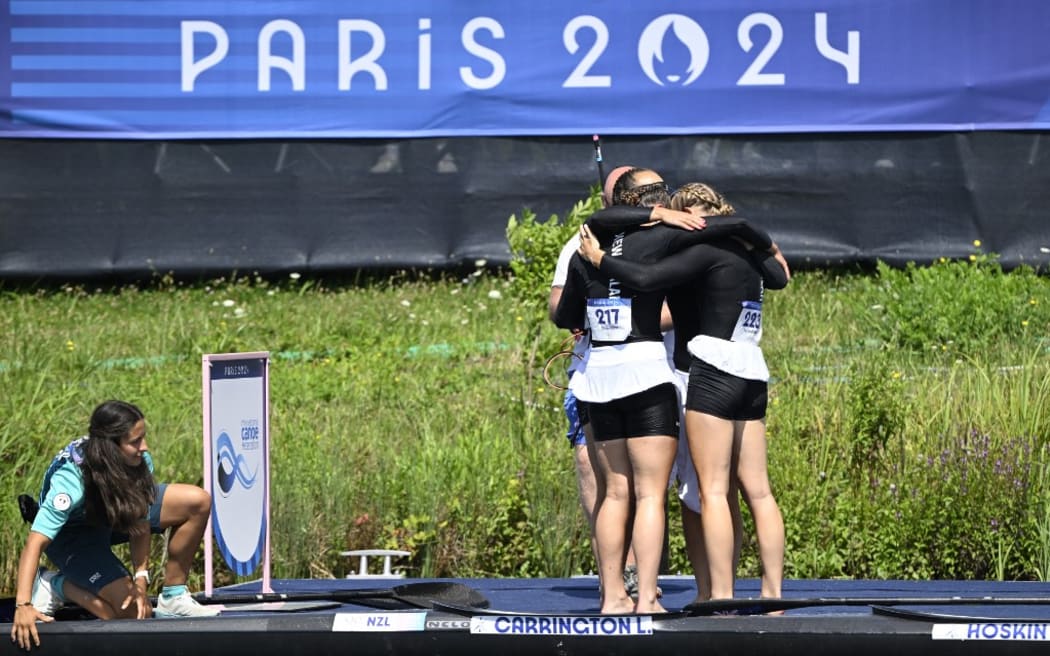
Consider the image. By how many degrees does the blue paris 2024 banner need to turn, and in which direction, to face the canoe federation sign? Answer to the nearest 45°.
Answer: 0° — it already faces it

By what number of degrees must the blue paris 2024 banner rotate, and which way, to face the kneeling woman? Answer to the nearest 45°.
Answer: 0° — it already faces them

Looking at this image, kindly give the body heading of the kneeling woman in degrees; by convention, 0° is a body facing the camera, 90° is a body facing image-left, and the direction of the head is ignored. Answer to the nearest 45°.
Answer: approximately 315°

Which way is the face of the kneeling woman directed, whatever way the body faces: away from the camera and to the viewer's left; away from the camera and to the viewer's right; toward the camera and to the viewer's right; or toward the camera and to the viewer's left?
toward the camera and to the viewer's right

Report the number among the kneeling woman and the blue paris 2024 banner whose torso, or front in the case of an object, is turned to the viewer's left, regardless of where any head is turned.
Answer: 0

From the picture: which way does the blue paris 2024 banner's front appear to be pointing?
toward the camera
